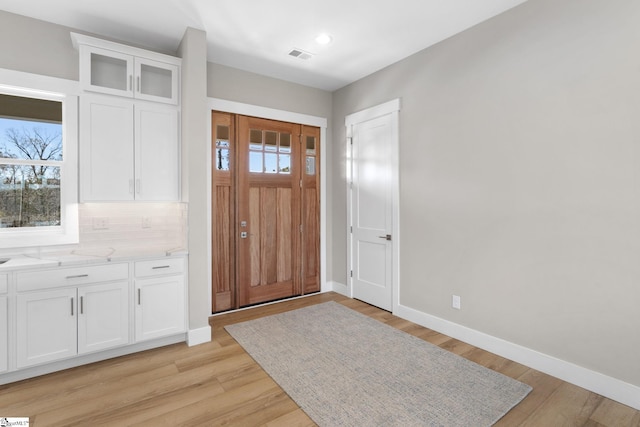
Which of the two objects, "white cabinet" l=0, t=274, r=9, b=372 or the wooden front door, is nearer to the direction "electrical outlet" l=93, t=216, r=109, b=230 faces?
the white cabinet

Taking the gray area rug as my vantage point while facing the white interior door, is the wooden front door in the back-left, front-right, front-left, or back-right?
front-left

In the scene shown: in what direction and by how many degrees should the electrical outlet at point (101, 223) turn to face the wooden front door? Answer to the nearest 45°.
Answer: approximately 90° to its left

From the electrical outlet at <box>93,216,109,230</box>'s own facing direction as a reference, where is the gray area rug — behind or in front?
in front

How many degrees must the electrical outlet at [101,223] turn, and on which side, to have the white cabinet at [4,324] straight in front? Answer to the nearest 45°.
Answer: approximately 45° to its right

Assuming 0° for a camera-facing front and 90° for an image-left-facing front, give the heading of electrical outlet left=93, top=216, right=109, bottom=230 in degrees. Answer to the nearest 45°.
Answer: approximately 0°

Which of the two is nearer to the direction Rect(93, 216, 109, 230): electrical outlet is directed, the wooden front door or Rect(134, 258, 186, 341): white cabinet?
the white cabinet

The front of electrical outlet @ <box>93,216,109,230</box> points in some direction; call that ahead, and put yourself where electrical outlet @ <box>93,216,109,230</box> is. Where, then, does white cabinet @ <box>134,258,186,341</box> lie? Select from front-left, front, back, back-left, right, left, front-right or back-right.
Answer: front-left

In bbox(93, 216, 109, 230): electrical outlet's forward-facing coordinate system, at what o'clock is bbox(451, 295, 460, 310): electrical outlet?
bbox(451, 295, 460, 310): electrical outlet is roughly at 10 o'clock from bbox(93, 216, 109, 230): electrical outlet.

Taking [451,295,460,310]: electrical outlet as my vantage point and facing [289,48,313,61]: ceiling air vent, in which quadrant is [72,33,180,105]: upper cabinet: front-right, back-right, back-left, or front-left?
front-left
